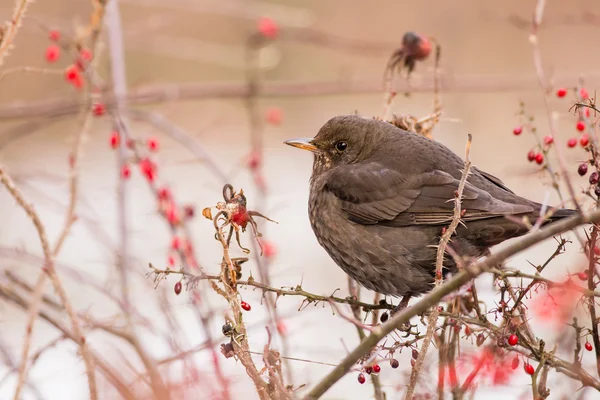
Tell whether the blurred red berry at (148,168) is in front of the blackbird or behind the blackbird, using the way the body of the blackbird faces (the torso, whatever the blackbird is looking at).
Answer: in front

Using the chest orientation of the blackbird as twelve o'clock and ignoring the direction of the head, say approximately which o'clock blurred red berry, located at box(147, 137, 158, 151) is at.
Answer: The blurred red berry is roughly at 1 o'clock from the blackbird.

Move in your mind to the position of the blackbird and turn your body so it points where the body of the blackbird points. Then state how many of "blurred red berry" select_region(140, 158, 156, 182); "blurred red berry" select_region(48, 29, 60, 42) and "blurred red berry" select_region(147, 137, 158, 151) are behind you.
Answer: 0

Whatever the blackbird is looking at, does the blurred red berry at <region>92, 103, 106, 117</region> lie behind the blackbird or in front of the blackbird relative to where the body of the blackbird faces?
in front

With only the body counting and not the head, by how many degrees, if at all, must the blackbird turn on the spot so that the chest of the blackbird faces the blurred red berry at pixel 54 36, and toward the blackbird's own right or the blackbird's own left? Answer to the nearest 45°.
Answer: approximately 45° to the blackbird's own right

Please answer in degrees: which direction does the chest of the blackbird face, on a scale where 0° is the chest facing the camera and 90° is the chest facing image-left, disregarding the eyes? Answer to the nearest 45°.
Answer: approximately 90°
